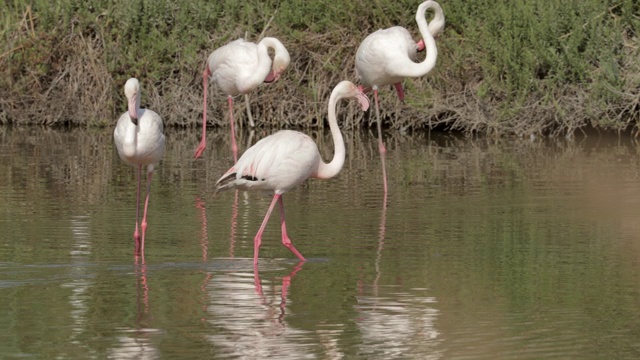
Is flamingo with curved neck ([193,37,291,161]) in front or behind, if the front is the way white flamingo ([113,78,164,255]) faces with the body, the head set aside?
behind

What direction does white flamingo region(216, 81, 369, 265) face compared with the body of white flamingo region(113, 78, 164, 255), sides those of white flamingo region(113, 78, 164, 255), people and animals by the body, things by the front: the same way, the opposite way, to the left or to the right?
to the left

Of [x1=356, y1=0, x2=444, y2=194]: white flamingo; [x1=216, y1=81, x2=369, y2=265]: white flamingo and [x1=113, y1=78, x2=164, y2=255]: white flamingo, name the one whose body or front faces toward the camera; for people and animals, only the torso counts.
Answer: [x1=113, y1=78, x2=164, y2=255]: white flamingo

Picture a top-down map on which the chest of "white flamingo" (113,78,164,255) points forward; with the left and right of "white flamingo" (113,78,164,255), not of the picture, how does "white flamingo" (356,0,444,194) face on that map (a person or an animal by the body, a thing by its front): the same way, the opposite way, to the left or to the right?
to the left

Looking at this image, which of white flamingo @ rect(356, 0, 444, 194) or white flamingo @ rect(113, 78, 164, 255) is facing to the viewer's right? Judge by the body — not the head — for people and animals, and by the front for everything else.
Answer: white flamingo @ rect(356, 0, 444, 194)

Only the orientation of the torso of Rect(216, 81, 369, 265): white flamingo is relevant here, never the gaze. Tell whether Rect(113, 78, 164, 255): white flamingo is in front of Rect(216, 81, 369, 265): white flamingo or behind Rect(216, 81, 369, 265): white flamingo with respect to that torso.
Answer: behind

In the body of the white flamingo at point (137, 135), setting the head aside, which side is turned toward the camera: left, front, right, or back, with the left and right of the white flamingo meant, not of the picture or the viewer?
front

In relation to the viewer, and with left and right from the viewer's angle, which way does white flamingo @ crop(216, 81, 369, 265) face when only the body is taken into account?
facing to the right of the viewer

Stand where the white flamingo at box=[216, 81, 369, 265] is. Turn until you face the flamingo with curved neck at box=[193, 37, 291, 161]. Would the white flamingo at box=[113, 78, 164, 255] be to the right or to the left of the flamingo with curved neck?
left

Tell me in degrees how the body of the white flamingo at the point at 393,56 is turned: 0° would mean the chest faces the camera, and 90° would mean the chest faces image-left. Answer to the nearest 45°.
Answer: approximately 270°

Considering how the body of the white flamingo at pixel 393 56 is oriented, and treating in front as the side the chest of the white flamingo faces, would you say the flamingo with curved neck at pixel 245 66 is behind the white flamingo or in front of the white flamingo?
behind
